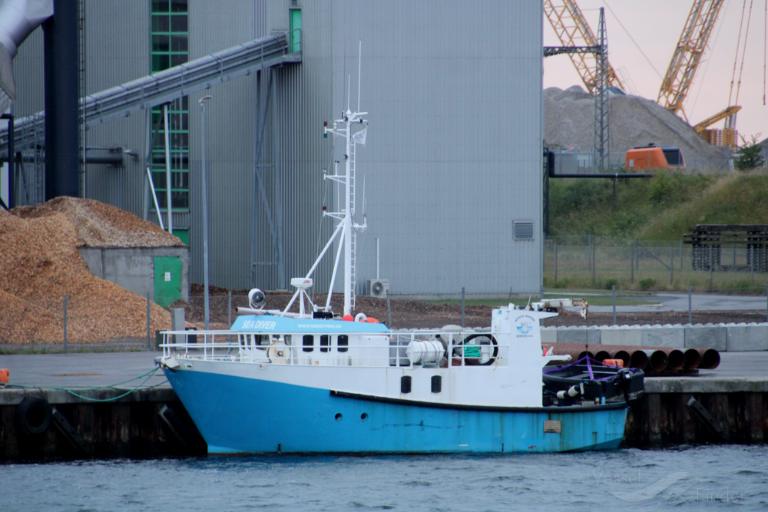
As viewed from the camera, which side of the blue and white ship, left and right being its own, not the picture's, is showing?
left

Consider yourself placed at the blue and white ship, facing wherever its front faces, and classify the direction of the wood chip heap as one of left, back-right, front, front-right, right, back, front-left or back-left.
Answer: front-right
